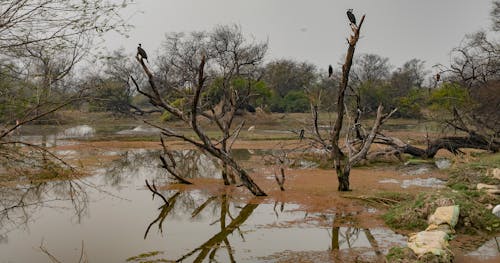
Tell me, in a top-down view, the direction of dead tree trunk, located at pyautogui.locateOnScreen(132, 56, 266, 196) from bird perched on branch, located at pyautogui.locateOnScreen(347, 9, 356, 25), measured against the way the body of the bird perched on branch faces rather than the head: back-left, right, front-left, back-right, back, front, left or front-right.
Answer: front

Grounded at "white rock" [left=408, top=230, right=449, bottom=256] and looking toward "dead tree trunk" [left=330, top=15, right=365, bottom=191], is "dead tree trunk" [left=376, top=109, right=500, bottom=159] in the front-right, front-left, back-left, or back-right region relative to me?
front-right

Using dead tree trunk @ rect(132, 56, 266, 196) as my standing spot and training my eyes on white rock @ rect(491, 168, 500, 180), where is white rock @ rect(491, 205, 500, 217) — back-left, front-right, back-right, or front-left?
front-right

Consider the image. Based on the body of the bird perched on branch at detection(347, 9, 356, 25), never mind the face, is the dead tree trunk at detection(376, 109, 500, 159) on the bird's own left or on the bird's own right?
on the bird's own right

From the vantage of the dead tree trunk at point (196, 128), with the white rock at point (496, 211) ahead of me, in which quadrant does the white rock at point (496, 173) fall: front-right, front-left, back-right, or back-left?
front-left

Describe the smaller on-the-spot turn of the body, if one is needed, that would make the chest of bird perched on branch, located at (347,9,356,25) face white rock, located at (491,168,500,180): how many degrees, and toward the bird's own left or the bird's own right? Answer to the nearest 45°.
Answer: approximately 135° to the bird's own right
